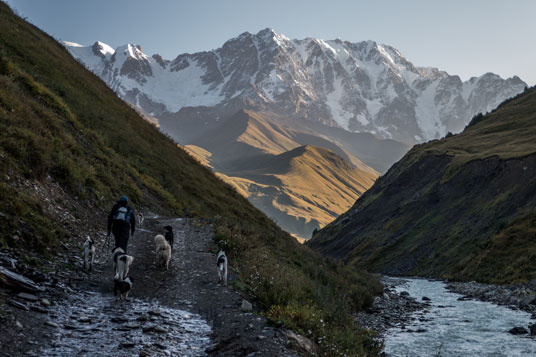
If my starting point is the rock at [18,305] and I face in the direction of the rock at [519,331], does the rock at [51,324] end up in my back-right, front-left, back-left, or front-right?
front-right

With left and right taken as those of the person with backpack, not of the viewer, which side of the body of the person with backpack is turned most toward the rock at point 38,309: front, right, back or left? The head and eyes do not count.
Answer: back

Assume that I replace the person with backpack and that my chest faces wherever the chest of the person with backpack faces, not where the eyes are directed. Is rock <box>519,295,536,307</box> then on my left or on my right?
on my right

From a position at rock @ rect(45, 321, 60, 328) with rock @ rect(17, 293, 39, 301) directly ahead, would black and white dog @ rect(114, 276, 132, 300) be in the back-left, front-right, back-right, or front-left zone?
front-right

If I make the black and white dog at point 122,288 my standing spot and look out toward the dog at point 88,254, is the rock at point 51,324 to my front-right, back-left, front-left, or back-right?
back-left

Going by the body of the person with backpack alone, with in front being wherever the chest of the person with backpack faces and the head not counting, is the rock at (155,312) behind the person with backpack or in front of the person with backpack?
behind

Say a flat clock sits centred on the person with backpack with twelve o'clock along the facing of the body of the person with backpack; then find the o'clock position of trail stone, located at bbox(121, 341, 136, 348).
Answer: The trail stone is roughly at 6 o'clock from the person with backpack.

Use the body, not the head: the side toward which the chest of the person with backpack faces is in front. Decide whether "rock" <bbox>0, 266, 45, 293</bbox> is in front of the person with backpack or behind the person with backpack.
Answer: behind

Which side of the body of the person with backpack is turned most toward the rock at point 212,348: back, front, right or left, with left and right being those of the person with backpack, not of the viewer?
back

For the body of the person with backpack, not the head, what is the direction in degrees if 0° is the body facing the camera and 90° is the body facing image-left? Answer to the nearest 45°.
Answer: approximately 180°

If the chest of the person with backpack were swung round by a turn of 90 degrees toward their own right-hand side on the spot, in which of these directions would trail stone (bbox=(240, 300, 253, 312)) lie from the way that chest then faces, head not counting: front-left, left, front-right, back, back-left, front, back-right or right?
front-right

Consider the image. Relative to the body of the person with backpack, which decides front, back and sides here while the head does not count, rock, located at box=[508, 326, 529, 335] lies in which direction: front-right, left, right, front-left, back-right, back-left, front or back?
right
